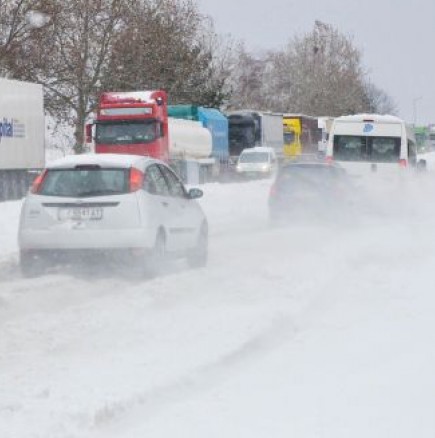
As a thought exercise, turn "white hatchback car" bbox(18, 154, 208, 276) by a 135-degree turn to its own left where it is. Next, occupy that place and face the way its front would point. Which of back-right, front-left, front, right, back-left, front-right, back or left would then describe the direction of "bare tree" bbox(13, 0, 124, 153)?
right

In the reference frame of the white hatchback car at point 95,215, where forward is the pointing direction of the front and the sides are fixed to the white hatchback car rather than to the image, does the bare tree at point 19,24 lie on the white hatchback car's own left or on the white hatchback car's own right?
on the white hatchback car's own left

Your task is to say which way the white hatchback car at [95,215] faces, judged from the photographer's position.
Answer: facing away from the viewer and to the right of the viewer

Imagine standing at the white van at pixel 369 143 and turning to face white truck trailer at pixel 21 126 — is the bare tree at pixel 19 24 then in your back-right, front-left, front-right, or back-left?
front-right

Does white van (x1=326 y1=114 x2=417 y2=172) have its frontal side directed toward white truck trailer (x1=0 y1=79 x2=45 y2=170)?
no

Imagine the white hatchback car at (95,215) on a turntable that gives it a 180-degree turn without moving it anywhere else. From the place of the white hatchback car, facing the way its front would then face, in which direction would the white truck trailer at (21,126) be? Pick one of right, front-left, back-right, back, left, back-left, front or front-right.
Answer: back-right

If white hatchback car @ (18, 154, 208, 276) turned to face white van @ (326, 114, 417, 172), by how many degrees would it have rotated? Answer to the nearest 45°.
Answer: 0° — it already faces it
